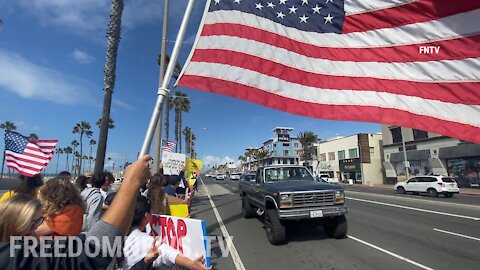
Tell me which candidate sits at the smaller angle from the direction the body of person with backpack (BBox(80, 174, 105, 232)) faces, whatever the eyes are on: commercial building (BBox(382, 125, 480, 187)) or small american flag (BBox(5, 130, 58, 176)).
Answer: the commercial building

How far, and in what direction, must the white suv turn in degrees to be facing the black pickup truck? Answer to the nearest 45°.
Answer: approximately 135° to its left

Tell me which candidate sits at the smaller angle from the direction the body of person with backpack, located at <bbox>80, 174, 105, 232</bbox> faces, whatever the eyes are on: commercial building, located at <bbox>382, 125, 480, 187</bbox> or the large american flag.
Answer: the commercial building

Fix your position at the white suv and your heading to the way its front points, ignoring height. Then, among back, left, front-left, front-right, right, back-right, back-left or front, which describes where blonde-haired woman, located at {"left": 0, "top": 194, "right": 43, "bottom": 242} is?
back-left

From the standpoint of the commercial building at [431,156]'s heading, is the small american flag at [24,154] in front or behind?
in front

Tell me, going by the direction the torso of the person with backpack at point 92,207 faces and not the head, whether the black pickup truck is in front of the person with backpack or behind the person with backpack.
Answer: in front

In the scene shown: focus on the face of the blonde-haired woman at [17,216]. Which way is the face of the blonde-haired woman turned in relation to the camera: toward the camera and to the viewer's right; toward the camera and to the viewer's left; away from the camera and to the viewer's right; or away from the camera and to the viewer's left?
away from the camera and to the viewer's right

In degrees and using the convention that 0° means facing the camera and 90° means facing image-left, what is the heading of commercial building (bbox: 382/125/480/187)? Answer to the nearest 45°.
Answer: approximately 45°

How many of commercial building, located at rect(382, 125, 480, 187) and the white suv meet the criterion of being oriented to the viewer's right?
0

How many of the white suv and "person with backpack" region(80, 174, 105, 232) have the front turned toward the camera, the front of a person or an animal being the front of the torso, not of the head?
0

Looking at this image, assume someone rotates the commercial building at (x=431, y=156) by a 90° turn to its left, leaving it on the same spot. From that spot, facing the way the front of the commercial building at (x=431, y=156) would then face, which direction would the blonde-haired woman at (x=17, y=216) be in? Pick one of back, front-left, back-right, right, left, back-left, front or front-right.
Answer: front-right

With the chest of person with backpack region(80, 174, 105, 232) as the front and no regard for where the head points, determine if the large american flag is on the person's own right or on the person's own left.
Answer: on the person's own right

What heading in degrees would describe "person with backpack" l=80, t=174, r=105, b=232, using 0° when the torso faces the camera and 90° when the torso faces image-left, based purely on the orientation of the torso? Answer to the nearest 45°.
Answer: approximately 225°

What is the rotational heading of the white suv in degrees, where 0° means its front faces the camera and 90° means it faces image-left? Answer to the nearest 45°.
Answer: approximately 135°
